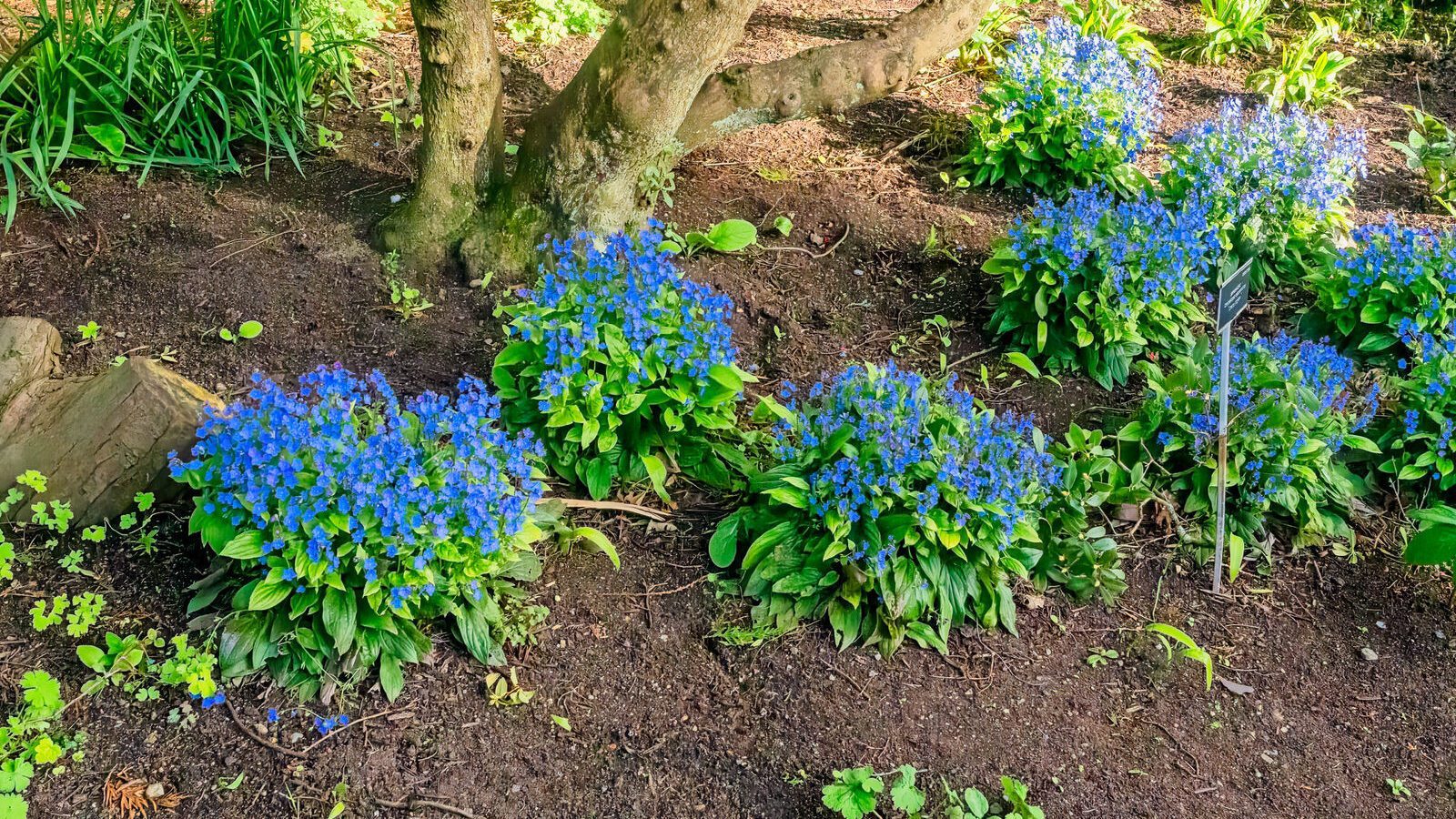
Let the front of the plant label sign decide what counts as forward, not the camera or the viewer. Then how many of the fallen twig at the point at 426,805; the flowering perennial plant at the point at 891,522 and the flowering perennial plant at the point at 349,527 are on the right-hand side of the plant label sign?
3

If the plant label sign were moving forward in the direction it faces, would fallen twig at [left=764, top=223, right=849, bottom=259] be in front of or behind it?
behind

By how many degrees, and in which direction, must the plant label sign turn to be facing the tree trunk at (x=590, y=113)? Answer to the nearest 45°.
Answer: approximately 135° to its right

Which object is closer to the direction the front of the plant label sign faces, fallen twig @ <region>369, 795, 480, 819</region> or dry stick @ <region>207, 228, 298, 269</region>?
the fallen twig

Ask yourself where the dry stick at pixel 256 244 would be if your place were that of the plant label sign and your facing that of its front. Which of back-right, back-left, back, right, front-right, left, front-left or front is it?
back-right

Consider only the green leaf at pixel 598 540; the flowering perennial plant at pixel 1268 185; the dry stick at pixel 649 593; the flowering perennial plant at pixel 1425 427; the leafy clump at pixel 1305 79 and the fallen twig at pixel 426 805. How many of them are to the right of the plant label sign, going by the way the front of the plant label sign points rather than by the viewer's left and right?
3

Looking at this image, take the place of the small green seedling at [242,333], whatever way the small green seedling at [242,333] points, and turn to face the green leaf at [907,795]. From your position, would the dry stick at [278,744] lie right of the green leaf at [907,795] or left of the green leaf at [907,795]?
right

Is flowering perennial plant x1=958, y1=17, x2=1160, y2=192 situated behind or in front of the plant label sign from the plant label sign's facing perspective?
behind

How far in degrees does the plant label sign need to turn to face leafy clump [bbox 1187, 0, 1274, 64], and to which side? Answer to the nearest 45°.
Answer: approximately 135° to its left

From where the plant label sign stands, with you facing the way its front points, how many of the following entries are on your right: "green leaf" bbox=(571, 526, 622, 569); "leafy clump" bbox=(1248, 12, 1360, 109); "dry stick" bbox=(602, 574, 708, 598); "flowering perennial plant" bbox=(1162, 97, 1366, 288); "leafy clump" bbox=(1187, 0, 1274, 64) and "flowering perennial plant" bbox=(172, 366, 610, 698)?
3

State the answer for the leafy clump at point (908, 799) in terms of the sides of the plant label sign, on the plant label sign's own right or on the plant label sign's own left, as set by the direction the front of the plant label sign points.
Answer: on the plant label sign's own right

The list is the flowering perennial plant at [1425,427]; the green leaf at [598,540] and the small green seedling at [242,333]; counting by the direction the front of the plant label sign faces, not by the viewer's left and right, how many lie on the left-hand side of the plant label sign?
1

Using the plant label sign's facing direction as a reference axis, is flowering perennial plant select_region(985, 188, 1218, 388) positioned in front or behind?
behind
